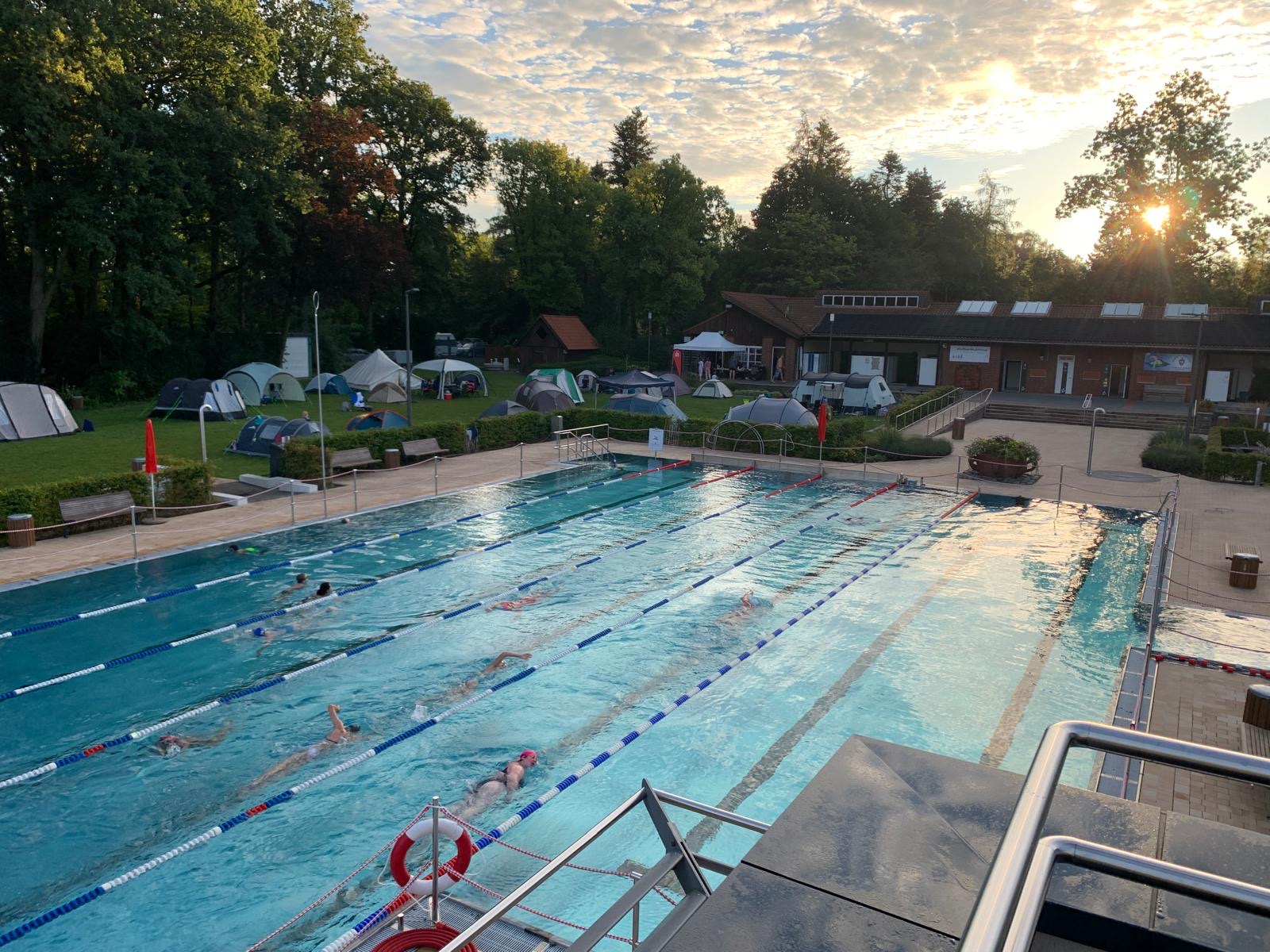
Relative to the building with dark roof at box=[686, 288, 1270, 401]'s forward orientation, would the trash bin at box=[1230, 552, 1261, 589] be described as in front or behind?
in front

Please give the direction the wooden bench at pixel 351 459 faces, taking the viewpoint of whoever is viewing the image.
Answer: facing the viewer and to the right of the viewer

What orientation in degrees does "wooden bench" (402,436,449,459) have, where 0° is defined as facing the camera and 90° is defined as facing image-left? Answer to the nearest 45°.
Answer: approximately 315°

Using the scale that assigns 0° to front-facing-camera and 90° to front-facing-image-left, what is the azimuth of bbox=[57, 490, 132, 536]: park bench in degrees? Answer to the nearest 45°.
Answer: approximately 315°

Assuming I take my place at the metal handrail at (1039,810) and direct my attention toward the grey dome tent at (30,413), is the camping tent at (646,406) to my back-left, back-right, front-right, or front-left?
front-right

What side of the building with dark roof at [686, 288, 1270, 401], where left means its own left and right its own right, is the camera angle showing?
front

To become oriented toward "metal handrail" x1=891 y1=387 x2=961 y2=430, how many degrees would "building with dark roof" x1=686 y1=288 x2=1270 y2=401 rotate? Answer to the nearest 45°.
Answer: approximately 45° to its right

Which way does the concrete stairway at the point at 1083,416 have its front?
toward the camera

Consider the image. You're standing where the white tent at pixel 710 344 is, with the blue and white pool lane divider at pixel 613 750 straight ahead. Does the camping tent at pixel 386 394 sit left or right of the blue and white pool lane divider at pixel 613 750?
right

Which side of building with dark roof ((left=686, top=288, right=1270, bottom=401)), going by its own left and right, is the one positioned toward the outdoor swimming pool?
front

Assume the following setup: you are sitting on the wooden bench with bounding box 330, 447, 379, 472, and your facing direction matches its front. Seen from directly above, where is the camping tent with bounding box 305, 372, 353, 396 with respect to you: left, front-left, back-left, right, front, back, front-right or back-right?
back-left

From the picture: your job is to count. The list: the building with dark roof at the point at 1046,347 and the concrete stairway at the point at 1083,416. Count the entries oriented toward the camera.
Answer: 2

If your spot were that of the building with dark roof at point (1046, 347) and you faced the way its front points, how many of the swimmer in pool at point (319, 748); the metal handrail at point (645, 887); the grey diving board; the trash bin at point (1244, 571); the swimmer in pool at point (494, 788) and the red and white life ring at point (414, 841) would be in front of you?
6

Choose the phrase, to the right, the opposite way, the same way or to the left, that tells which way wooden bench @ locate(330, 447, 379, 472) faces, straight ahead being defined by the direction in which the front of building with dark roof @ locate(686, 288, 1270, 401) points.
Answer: to the left
